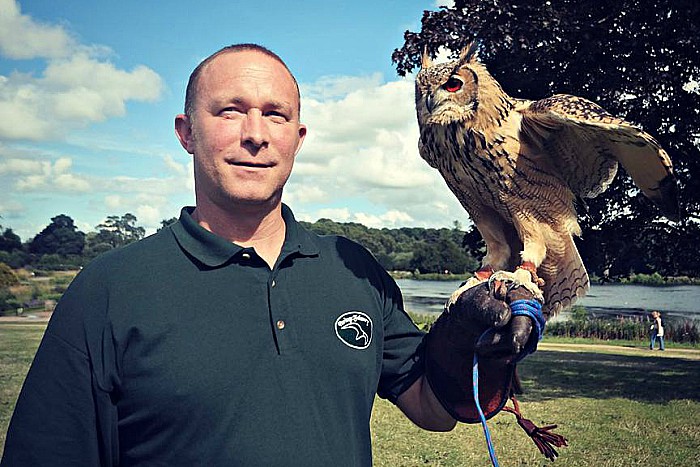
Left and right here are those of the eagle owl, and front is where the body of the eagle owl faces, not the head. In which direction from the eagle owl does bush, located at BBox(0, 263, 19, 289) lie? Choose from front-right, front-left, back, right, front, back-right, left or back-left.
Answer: right

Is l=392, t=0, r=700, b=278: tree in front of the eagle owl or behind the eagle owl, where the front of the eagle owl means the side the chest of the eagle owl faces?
behind

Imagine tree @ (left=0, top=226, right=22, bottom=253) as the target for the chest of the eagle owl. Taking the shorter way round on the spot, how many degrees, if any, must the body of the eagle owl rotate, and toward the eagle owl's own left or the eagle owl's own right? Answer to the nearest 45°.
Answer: approximately 90° to the eagle owl's own right

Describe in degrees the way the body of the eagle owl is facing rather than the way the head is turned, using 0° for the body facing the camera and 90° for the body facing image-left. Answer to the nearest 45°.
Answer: approximately 45°
